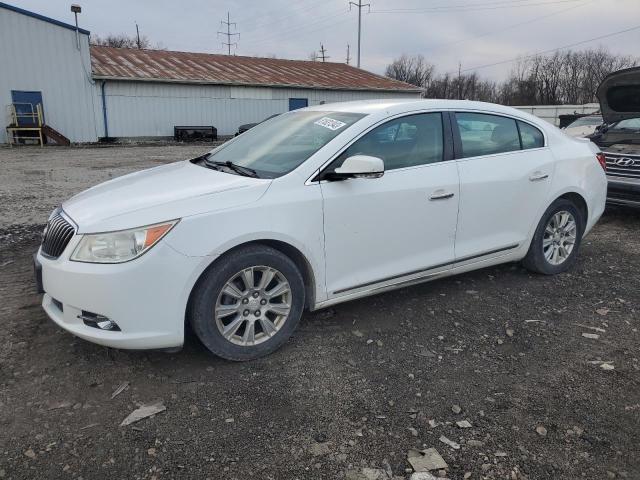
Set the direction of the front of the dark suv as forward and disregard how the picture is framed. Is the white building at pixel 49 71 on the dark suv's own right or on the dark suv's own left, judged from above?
on the dark suv's own right

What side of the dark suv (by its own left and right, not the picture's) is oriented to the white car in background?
back

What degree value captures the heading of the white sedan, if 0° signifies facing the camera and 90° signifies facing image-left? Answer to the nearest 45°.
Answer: approximately 45°

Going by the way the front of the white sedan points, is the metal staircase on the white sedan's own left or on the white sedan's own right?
on the white sedan's own right

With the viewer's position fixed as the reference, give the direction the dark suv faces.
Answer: facing the viewer

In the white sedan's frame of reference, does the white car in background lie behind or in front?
behind

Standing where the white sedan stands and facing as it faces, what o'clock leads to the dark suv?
The dark suv is roughly at 6 o'clock from the white sedan.

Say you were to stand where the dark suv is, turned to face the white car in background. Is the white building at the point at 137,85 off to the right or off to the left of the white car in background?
left
